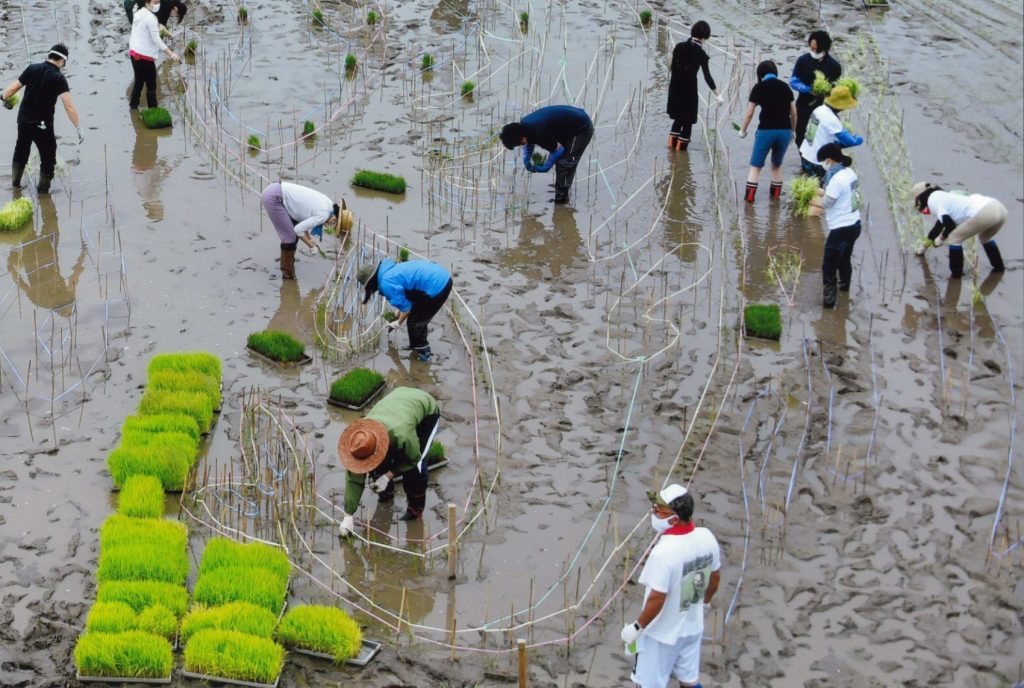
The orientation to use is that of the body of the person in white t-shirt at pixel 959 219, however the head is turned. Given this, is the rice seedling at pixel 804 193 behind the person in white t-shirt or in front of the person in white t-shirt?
in front

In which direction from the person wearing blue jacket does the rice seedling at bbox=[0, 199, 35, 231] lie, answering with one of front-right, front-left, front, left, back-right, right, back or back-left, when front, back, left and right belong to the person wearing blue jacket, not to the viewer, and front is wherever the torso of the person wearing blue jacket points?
front-right

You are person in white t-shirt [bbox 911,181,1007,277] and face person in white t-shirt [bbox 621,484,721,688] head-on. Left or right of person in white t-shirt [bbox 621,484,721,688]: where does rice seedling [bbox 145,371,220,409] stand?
right

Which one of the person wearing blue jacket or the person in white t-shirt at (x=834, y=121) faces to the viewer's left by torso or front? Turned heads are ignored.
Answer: the person wearing blue jacket

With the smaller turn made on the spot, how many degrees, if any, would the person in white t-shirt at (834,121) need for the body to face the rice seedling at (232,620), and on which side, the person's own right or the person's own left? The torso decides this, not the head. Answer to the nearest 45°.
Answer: approximately 90° to the person's own right

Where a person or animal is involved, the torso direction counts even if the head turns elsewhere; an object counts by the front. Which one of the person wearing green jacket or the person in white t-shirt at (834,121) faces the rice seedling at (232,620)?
the person wearing green jacket

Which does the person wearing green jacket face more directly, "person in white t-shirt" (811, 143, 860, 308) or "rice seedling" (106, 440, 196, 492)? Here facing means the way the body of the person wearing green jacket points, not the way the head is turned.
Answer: the rice seedling

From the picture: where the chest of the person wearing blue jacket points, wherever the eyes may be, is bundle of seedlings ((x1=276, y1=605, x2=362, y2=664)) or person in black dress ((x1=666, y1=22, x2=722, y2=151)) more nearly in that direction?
the bundle of seedlings

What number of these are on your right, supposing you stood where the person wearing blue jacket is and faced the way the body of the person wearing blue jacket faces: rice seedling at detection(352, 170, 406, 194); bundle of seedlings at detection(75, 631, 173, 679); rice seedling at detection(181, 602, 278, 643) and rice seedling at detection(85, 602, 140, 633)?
1

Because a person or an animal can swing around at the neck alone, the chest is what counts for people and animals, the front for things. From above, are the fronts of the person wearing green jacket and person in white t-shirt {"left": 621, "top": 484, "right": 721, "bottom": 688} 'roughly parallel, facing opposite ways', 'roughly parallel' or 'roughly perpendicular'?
roughly perpendicular

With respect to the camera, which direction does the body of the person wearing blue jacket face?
to the viewer's left

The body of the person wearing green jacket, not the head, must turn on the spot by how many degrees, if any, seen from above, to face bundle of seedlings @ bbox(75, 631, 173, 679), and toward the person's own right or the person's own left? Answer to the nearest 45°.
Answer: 0° — they already face it

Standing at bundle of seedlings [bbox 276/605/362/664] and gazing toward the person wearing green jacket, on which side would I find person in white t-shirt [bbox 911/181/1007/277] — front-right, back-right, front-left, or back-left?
front-right

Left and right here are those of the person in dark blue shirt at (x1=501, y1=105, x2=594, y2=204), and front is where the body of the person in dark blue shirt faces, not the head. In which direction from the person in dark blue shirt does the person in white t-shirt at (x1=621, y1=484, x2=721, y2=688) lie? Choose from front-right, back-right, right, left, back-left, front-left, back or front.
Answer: left

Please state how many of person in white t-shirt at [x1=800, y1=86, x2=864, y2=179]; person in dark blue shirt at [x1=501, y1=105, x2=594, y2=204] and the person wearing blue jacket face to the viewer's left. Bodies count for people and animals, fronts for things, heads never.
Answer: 2

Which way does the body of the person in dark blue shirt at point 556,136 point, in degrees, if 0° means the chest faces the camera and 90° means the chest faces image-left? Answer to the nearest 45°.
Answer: approximately 90°

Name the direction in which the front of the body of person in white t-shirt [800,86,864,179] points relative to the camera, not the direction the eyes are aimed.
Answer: to the viewer's right

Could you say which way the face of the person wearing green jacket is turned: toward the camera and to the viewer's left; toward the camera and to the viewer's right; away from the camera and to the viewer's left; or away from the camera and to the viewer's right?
toward the camera and to the viewer's left

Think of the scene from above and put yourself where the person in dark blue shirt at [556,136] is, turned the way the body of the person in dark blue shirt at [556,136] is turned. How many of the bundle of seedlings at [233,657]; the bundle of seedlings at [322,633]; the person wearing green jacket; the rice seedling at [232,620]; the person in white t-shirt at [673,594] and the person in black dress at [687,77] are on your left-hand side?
5
